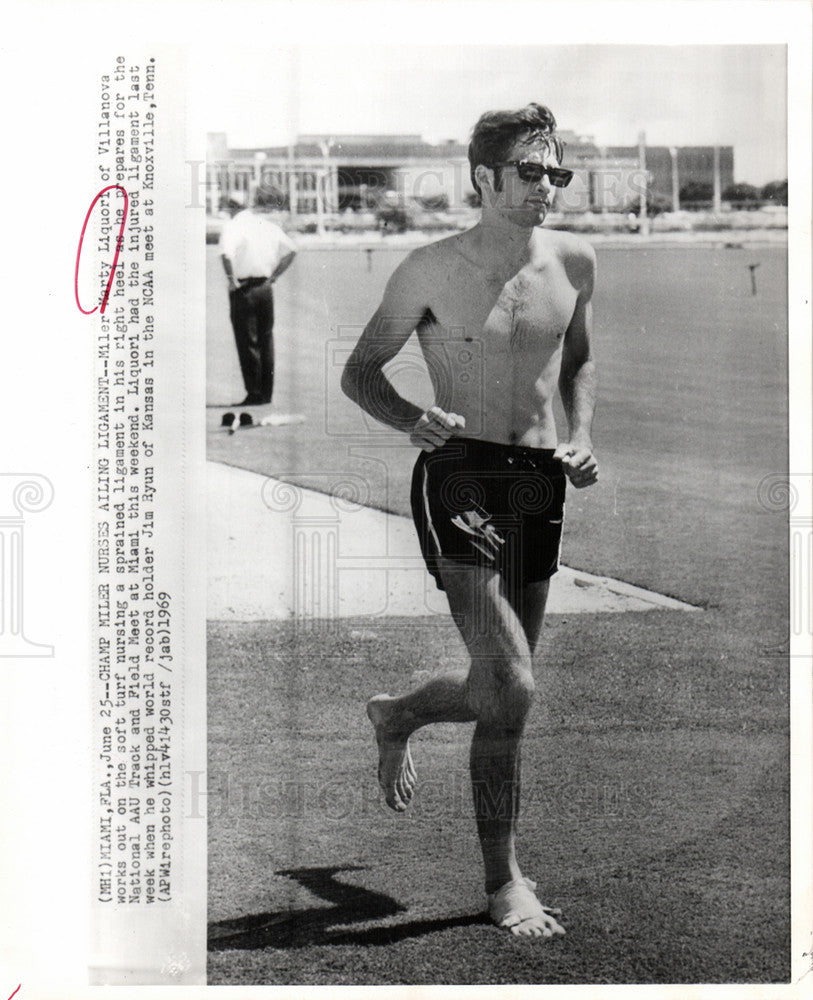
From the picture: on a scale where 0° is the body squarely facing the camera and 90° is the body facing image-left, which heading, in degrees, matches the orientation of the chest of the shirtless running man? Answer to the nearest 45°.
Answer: approximately 315°
